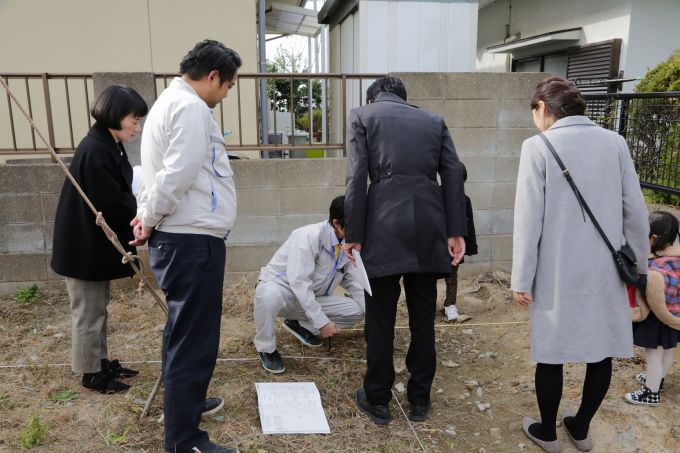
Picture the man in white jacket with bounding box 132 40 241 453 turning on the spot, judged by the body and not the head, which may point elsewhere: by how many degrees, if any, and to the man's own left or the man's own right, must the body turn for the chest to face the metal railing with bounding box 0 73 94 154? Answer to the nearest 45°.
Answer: approximately 90° to the man's own left

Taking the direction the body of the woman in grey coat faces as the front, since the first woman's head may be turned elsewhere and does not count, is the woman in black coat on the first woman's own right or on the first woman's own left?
on the first woman's own left

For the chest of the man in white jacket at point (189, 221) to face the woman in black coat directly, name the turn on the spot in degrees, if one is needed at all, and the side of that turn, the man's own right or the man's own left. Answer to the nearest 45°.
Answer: approximately 135° to the man's own left

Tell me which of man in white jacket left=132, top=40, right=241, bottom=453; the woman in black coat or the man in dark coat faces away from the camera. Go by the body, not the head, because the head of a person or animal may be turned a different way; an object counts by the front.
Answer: the man in dark coat

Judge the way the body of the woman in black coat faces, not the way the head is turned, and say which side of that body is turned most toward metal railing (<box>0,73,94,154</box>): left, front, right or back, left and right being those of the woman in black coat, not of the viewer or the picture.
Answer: left

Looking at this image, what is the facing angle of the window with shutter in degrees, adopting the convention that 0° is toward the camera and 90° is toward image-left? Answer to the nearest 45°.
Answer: approximately 45°

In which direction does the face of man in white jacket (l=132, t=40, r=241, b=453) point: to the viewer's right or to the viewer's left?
to the viewer's right

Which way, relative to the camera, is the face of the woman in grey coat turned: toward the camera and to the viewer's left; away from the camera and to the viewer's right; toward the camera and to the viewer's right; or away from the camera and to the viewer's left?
away from the camera and to the viewer's left

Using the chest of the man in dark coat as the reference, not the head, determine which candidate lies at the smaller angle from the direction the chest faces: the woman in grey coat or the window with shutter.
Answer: the window with shutter

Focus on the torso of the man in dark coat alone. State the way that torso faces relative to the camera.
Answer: away from the camera

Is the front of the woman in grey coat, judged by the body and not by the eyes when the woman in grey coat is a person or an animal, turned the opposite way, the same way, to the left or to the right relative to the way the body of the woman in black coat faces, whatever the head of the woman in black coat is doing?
to the left

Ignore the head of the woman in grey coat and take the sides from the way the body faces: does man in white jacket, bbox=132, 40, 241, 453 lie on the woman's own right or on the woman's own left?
on the woman's own left
